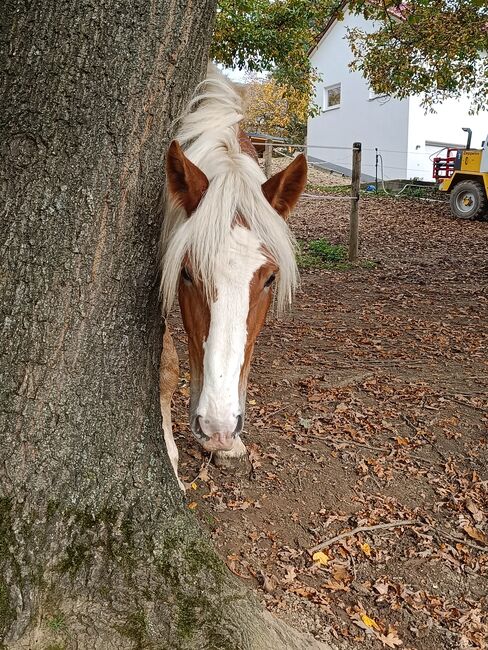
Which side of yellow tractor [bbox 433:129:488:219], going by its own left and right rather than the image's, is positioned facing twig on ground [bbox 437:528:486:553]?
right

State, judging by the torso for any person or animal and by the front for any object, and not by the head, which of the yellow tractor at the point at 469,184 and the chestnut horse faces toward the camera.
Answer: the chestnut horse

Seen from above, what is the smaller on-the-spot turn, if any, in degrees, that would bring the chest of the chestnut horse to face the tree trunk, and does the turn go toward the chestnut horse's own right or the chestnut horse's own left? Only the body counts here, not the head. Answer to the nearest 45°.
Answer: approximately 45° to the chestnut horse's own right

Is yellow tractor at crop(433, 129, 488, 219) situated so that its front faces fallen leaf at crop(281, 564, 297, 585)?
no

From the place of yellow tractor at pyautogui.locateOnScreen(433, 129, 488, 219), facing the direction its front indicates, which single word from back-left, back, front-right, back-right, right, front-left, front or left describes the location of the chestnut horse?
right

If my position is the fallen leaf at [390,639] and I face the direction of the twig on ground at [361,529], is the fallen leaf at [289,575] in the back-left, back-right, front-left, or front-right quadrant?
front-left

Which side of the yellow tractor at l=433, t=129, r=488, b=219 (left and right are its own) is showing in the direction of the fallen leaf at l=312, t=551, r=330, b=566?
right

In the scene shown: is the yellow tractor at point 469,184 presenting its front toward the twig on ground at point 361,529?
no

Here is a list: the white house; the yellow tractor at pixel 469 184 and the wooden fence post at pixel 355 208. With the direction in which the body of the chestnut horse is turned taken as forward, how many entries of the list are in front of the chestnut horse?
0

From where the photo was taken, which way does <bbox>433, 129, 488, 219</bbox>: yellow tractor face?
to the viewer's right

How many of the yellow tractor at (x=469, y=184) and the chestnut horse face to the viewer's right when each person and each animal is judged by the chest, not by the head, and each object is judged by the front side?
1

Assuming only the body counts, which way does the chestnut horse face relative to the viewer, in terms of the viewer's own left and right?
facing the viewer
